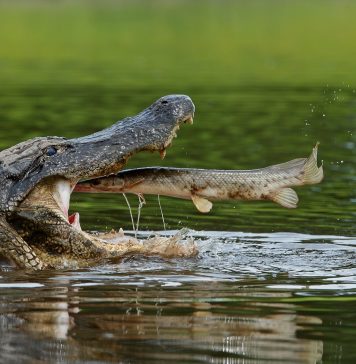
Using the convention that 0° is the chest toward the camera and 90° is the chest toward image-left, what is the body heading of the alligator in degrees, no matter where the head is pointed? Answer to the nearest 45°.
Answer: approximately 270°

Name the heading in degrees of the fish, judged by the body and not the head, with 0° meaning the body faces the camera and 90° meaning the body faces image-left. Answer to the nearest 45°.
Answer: approximately 90°
